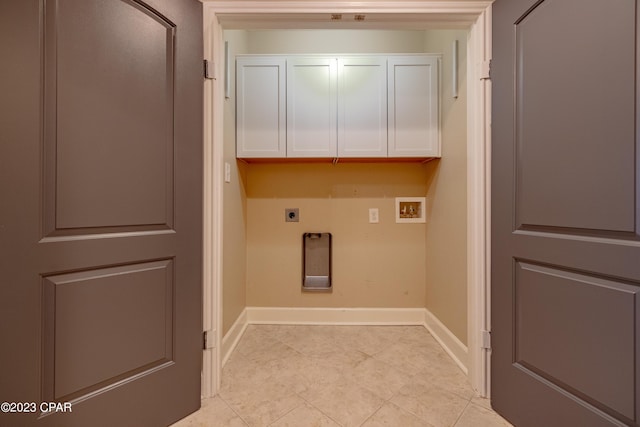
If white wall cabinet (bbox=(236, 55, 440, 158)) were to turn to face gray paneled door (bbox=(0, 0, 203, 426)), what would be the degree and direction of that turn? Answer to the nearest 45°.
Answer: approximately 45° to its right

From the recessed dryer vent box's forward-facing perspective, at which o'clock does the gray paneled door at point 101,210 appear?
The gray paneled door is roughly at 1 o'clock from the recessed dryer vent box.

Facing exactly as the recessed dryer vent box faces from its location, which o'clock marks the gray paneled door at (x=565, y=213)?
The gray paneled door is roughly at 11 o'clock from the recessed dryer vent box.

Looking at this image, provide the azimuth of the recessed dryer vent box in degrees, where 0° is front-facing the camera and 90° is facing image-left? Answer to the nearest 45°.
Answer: approximately 0°

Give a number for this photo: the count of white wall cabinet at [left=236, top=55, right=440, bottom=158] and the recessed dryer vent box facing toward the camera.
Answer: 2

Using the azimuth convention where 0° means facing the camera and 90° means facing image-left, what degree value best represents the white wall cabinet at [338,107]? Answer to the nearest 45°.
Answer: approximately 0°
